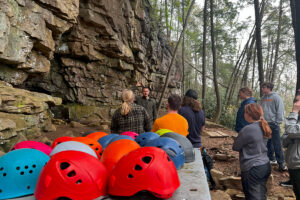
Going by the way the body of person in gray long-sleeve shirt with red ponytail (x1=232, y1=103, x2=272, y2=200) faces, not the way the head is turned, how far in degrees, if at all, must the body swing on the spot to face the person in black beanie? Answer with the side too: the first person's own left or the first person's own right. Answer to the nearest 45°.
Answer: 0° — they already face them

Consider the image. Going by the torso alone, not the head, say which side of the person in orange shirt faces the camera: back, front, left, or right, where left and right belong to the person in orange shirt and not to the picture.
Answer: back

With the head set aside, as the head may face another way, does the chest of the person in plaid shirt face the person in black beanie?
no

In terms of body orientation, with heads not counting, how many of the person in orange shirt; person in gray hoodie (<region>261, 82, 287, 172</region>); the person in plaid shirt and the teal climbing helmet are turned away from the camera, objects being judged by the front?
2

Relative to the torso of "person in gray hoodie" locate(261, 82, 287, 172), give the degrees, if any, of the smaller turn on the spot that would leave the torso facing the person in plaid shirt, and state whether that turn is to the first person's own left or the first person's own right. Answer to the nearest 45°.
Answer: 0° — they already face them

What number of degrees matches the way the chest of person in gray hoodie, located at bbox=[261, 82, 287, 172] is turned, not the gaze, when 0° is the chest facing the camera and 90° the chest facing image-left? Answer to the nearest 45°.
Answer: approximately 45°

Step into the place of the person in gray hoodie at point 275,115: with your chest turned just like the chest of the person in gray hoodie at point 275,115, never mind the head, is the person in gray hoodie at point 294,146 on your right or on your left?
on your left

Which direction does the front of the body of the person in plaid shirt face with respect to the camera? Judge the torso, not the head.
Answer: away from the camera

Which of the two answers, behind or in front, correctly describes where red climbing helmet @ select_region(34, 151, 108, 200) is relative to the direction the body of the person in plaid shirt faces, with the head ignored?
behind

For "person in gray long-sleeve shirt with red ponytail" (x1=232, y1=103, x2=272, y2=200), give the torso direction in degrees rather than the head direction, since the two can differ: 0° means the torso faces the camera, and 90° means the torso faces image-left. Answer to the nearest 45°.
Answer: approximately 135°

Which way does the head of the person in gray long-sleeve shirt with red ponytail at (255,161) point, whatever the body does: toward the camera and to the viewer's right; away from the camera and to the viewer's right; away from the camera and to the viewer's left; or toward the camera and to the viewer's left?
away from the camera and to the viewer's left

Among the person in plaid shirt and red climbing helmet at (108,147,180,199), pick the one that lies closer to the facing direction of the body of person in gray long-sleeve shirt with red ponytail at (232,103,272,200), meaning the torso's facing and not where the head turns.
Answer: the person in plaid shirt

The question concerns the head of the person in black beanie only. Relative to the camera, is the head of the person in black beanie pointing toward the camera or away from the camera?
away from the camera
